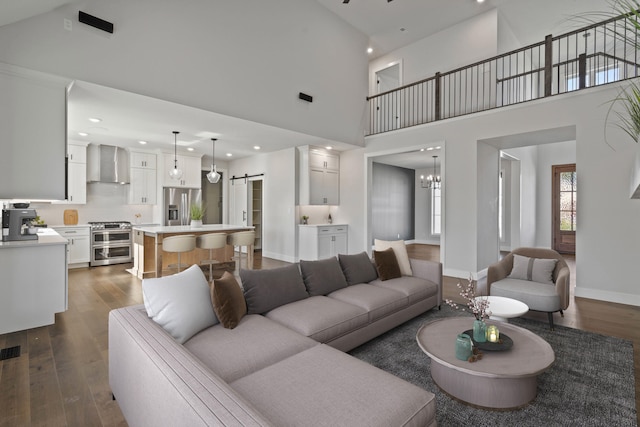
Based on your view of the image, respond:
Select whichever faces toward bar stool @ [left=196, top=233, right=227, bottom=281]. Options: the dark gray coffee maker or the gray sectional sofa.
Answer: the dark gray coffee maker

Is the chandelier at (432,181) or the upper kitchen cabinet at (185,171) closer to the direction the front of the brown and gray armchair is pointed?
the upper kitchen cabinet

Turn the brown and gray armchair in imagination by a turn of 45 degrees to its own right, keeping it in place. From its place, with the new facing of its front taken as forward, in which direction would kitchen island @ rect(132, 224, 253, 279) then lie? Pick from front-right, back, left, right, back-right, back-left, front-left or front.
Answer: front

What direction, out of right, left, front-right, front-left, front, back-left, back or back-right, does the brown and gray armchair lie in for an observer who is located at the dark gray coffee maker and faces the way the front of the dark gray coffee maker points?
front-right

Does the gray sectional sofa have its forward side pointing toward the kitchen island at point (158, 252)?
no

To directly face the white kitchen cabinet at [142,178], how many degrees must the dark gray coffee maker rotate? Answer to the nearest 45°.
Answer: approximately 45° to its left

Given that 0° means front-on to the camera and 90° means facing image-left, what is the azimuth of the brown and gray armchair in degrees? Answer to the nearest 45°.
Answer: approximately 45°

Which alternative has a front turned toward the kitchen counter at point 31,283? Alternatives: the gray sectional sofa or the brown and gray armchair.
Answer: the brown and gray armchair

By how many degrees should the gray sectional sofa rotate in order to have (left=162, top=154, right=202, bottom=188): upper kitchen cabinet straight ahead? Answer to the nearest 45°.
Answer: approximately 135° to its left

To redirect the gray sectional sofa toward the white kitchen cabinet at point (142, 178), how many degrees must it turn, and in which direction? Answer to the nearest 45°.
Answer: approximately 180°

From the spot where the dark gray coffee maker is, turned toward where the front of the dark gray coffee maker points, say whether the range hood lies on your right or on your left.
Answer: on your left

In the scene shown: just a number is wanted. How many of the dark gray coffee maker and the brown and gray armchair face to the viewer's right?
1

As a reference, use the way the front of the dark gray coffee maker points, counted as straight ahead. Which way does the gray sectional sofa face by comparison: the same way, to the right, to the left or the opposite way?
to the right

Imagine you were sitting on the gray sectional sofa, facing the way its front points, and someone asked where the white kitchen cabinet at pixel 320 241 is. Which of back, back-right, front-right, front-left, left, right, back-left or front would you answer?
back-left

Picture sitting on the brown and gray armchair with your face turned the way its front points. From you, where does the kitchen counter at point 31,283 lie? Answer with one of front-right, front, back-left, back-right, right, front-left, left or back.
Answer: front

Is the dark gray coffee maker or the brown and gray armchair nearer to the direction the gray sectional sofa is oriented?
the brown and gray armchair

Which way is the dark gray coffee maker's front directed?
to the viewer's right

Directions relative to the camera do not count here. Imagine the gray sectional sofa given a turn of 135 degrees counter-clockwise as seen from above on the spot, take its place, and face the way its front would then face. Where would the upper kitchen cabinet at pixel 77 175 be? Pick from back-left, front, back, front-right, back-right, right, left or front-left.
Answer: front-left

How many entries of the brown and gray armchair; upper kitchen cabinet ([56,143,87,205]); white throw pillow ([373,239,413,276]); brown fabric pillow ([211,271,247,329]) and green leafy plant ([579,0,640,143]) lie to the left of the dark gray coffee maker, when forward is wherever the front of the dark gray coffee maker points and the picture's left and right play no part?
1

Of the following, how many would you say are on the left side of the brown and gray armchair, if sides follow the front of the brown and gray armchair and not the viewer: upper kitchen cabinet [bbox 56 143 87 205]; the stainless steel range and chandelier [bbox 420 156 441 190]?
0

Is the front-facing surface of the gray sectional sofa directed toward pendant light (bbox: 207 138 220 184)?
no
